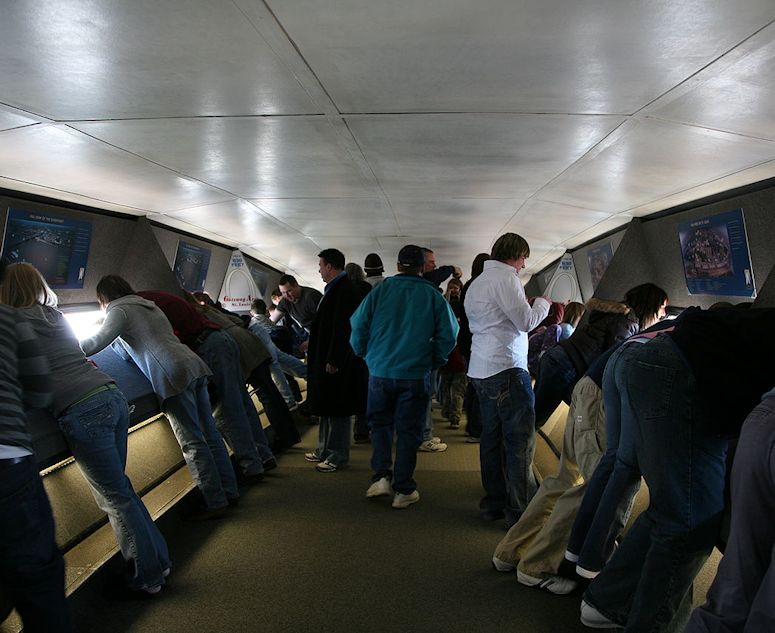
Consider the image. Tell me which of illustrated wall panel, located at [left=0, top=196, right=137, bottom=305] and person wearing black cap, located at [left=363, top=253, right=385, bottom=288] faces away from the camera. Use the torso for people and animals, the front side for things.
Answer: the person wearing black cap

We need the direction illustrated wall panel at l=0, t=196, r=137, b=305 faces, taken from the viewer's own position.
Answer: facing the viewer and to the right of the viewer

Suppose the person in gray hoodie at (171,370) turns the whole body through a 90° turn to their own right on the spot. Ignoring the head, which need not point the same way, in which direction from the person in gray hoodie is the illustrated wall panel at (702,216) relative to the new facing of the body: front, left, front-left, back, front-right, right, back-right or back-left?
front-right

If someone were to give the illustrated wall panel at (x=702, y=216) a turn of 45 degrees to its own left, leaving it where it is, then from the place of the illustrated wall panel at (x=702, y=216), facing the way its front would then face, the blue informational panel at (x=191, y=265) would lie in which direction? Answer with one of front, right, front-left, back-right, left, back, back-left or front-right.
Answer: right

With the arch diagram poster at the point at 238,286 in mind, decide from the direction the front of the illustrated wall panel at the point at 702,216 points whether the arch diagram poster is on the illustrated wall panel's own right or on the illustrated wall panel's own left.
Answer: on the illustrated wall panel's own right

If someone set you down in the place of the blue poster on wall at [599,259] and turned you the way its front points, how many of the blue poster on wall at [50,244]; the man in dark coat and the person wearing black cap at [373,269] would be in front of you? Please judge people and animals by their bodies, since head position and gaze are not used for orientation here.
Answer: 3

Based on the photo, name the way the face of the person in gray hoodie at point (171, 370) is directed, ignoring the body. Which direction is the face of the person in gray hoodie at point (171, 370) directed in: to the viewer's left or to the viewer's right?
to the viewer's left

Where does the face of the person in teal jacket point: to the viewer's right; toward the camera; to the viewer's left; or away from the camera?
away from the camera

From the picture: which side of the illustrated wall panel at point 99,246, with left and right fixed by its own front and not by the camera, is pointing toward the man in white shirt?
front

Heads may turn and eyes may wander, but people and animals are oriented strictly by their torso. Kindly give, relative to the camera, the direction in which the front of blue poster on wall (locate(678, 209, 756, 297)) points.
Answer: facing the viewer and to the left of the viewer

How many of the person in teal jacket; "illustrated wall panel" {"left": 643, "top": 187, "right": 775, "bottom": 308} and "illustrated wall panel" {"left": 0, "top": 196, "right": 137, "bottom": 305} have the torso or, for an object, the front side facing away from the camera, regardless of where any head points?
1

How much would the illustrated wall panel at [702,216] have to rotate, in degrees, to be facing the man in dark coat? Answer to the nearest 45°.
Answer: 0° — it already faces them

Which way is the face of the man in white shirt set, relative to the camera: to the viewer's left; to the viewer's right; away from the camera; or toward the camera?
to the viewer's right

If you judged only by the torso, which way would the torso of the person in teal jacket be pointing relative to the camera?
away from the camera

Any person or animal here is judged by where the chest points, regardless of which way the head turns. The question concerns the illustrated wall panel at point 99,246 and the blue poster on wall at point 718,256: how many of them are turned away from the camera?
0

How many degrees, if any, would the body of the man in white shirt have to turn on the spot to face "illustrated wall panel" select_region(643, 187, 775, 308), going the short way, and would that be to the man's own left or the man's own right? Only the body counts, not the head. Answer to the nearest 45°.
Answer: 0° — they already face it

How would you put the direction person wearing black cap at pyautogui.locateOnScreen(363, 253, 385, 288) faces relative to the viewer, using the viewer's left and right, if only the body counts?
facing away from the viewer
